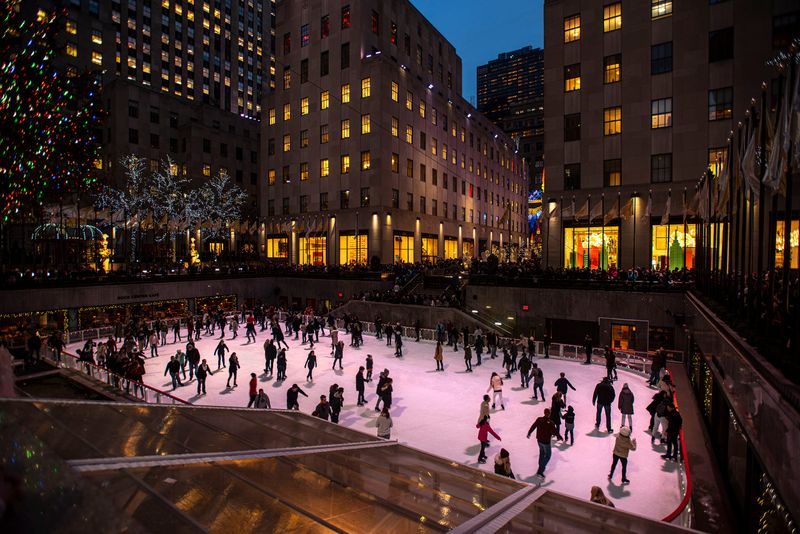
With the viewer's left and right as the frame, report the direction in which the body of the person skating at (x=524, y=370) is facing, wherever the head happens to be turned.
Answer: facing away from the viewer

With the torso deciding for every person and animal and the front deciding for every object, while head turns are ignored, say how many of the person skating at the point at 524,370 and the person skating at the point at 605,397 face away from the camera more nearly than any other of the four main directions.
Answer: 2

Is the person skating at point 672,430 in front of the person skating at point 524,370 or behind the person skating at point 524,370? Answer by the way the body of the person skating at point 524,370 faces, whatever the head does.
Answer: behind

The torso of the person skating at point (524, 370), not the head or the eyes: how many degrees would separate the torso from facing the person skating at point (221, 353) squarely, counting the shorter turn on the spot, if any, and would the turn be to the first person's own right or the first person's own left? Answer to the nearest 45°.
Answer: approximately 90° to the first person's own left

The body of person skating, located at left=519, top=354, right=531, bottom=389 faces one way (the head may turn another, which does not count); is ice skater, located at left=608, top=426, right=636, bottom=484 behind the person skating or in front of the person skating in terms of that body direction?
behind

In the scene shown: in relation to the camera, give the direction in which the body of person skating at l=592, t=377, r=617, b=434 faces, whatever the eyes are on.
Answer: away from the camera

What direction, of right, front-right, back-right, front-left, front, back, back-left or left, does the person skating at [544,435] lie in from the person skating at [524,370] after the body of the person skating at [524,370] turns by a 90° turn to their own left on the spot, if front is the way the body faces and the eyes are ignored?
left

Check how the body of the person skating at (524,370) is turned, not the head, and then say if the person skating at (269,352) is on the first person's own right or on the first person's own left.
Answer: on the first person's own left

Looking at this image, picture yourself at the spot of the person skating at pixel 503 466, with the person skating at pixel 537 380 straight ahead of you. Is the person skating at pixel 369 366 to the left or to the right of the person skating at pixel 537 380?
left

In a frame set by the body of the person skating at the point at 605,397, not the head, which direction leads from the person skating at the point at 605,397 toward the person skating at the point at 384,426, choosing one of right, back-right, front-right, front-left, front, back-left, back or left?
back-left
